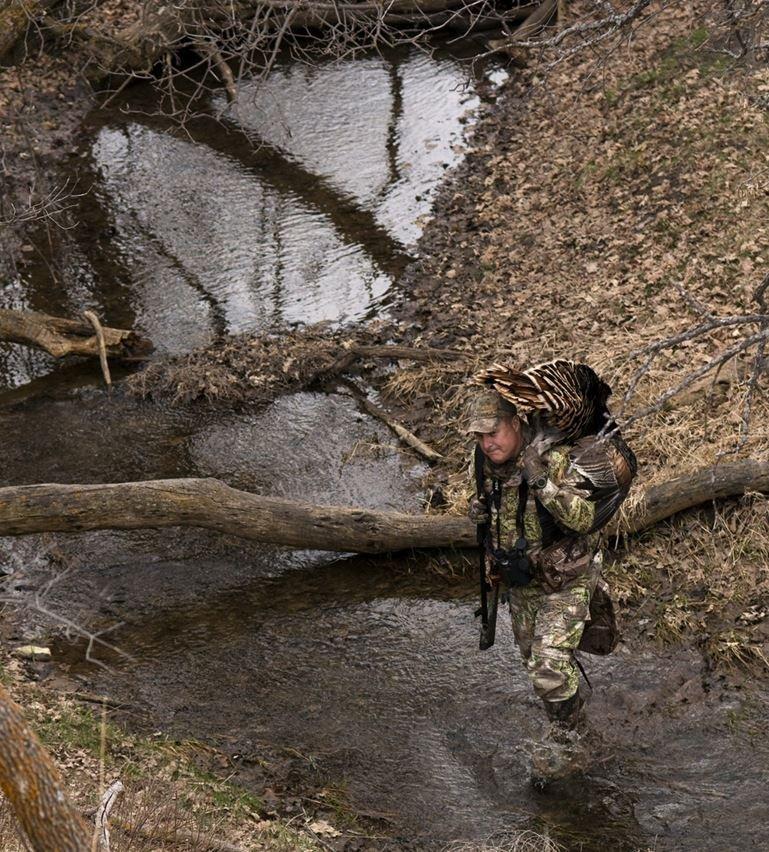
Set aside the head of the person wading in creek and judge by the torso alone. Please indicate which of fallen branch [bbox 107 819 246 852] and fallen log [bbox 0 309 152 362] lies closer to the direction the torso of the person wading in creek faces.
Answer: the fallen branch

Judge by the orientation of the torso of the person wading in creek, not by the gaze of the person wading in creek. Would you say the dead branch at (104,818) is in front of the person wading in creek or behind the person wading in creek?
in front

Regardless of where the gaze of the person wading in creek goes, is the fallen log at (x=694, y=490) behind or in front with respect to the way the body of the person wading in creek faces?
behind

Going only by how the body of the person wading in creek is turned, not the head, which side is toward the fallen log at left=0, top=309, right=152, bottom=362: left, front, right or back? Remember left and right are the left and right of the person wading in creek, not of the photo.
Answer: right

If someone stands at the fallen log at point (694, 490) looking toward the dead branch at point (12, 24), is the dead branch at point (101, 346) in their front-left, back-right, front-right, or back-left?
front-left

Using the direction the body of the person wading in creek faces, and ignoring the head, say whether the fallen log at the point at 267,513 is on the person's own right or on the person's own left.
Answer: on the person's own right

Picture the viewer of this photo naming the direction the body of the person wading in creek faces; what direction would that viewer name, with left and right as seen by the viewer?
facing the viewer and to the left of the viewer

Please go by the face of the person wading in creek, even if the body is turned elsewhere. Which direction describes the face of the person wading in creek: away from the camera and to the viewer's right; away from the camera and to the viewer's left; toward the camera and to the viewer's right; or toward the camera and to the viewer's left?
toward the camera and to the viewer's left

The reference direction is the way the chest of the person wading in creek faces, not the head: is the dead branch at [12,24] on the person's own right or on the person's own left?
on the person's own right

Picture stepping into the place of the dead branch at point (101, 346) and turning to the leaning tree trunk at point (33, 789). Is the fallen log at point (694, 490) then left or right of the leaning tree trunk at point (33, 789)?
left

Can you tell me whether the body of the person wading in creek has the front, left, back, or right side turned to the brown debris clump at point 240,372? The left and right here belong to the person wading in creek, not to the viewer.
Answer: right
